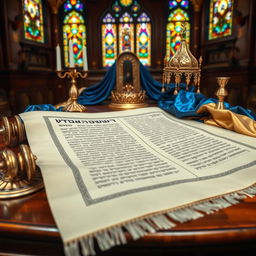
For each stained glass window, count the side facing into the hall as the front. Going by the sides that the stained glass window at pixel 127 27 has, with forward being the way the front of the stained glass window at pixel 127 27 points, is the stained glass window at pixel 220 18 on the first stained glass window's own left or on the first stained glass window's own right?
on the first stained glass window's own left

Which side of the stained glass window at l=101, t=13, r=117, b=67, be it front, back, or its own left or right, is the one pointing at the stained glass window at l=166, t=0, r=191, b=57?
left

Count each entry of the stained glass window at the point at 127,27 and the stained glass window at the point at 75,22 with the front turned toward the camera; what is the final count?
2

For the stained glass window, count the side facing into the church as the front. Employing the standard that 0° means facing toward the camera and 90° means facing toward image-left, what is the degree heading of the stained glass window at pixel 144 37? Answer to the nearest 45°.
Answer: approximately 0°

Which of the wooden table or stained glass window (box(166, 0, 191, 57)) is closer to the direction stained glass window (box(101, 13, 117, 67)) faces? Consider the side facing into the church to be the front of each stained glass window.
the wooden table

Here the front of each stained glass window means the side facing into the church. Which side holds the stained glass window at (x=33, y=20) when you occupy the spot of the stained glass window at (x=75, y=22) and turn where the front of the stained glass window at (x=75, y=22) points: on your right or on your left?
on your right

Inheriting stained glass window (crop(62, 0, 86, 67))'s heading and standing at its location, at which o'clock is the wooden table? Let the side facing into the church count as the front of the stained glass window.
The wooden table is roughly at 12 o'clock from the stained glass window.

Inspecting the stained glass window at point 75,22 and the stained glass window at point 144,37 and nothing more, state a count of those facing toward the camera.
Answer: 2

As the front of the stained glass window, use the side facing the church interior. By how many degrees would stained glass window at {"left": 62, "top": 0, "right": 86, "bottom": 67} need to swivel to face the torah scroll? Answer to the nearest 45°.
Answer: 0° — it already faces it

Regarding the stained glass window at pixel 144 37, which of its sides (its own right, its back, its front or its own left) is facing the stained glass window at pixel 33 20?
right

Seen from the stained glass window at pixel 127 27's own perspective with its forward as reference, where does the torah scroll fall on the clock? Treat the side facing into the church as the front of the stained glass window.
The torah scroll is roughly at 12 o'clock from the stained glass window.
